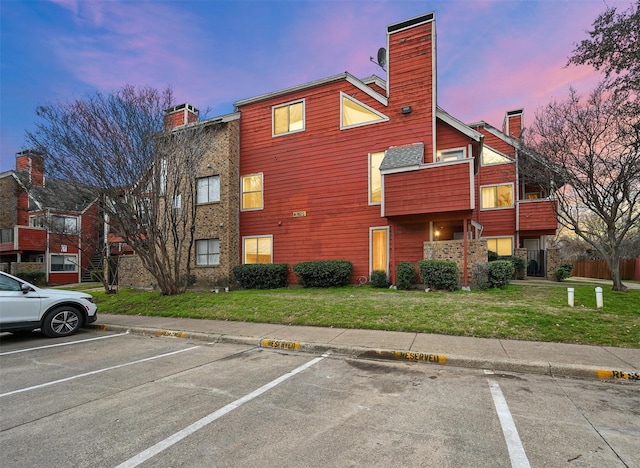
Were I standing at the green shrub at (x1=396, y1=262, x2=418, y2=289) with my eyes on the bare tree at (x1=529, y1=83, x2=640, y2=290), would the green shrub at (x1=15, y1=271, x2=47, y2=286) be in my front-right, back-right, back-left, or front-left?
back-left

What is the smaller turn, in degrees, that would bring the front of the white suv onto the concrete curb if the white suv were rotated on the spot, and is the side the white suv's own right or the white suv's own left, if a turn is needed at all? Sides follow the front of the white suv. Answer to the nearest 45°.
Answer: approximately 45° to the white suv's own right

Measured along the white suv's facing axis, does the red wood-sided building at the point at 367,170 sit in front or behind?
in front

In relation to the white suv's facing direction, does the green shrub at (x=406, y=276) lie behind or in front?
in front

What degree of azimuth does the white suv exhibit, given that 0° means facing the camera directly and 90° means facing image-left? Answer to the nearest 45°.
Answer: approximately 270°

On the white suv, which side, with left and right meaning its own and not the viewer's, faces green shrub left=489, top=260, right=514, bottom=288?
front

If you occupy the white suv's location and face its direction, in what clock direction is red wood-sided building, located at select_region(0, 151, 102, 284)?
The red wood-sided building is roughly at 9 o'clock from the white suv.

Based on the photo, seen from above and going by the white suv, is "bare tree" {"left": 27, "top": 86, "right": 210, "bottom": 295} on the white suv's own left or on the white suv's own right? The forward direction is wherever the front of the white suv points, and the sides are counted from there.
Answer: on the white suv's own left

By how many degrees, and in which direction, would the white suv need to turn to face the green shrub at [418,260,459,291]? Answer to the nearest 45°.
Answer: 0° — it already faces it
